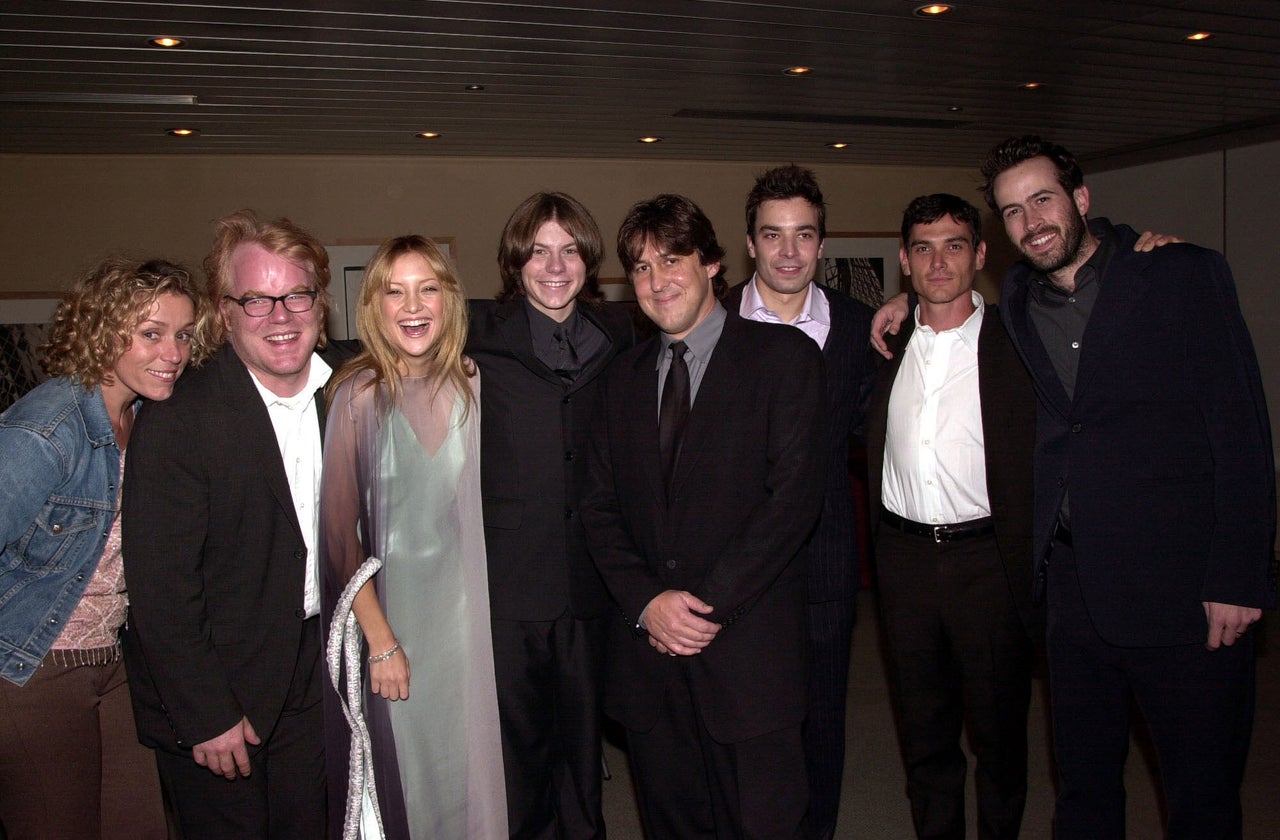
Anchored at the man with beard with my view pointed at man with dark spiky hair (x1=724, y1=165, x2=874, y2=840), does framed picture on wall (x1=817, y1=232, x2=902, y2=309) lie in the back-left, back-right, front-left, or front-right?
front-right

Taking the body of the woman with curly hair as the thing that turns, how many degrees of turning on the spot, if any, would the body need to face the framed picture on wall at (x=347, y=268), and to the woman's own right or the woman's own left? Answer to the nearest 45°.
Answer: approximately 135° to the woman's own left

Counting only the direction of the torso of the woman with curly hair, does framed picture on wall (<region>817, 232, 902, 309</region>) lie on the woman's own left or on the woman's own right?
on the woman's own left

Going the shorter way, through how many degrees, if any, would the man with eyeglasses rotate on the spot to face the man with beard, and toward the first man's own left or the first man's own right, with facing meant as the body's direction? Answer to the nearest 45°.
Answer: approximately 45° to the first man's own left

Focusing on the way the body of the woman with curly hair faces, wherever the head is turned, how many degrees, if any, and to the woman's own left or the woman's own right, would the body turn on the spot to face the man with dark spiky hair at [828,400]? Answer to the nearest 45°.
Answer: approximately 45° to the woman's own left

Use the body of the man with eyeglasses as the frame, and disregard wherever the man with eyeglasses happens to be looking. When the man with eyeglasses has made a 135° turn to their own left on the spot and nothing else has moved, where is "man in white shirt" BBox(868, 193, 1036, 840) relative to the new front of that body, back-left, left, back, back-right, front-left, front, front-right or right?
right

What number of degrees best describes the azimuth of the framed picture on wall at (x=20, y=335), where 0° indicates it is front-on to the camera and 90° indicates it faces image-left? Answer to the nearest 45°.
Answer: approximately 0°

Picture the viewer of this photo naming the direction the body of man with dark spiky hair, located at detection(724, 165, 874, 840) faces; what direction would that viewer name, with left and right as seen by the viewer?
facing the viewer

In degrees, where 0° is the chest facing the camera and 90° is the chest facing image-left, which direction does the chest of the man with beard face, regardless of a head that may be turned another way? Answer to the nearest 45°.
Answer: approximately 45°

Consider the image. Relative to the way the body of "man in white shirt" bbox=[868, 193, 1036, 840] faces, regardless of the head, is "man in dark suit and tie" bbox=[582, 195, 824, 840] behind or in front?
in front

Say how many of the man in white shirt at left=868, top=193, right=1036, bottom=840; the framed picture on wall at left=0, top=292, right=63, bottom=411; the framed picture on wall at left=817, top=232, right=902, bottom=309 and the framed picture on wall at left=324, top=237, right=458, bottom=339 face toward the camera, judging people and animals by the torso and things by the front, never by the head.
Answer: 4

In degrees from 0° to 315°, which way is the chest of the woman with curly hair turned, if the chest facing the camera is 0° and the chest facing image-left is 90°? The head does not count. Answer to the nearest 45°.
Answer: approximately 315°

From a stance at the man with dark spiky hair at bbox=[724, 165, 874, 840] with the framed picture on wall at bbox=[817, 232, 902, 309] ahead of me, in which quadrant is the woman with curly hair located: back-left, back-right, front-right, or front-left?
back-left

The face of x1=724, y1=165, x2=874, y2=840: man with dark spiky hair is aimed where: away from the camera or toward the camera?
toward the camera

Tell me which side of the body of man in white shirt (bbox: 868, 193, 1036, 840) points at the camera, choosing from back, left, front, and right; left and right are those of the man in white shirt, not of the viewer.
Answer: front

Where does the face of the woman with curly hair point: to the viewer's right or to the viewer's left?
to the viewer's right

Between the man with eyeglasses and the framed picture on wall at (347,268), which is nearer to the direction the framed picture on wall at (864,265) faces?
the man with eyeglasses

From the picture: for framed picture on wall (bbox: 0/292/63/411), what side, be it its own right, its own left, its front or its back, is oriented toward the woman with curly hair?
front

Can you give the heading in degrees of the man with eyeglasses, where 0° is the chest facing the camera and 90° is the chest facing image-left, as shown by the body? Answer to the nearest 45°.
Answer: approximately 315°
